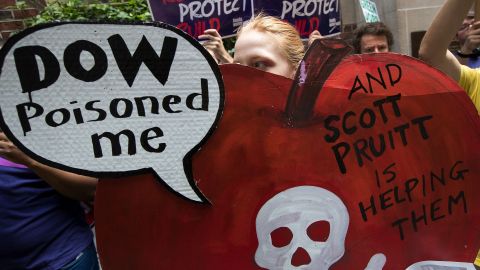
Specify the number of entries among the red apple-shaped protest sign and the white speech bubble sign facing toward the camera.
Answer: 2

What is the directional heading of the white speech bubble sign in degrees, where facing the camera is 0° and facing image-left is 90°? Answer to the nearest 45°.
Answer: approximately 0°
